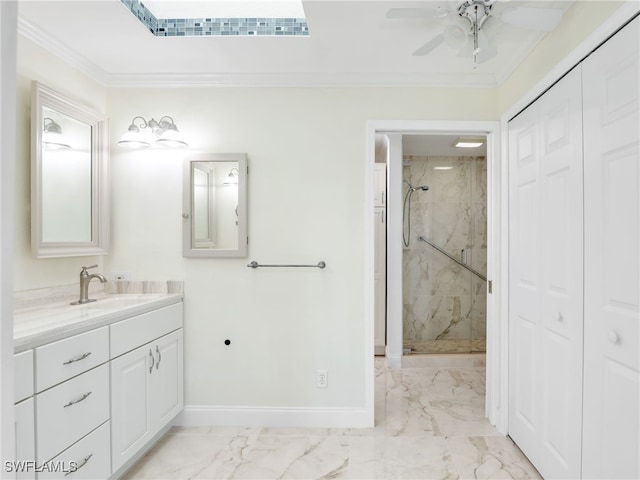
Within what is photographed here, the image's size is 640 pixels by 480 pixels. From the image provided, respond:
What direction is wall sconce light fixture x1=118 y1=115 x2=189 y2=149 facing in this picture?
toward the camera

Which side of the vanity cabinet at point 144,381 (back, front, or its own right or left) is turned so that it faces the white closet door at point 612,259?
front

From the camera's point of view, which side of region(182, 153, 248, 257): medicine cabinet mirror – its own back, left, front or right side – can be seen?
front

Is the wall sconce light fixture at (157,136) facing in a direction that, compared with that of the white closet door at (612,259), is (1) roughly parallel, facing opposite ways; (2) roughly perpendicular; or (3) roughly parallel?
roughly perpendicular

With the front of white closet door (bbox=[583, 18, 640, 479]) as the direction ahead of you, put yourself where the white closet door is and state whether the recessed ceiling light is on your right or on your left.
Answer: on your right

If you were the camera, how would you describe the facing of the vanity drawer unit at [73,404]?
facing the viewer and to the right of the viewer

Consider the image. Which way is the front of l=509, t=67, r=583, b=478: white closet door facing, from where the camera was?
facing the viewer and to the left of the viewer

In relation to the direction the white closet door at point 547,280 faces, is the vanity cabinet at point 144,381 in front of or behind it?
in front

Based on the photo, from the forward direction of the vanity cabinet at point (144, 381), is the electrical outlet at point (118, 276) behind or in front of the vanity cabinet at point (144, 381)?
behind

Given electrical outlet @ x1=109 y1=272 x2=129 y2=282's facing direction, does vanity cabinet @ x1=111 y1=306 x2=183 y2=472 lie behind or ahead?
ahead
